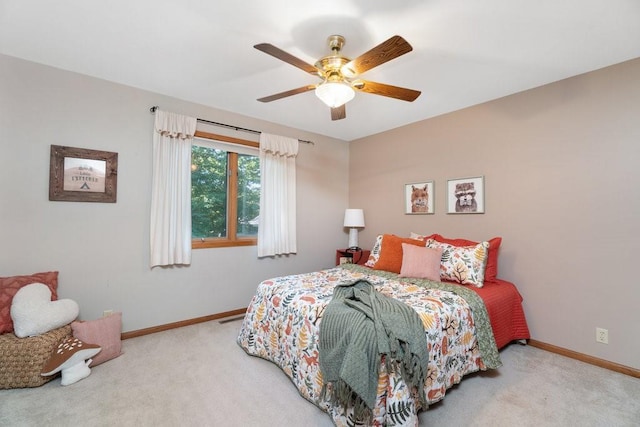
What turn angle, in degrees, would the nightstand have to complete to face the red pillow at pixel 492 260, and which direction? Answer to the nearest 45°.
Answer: approximately 90° to its left

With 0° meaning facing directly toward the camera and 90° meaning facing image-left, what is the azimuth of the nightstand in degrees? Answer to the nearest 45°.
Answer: approximately 45°

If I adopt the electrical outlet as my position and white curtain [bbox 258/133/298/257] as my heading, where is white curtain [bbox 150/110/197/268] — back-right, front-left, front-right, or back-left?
front-left

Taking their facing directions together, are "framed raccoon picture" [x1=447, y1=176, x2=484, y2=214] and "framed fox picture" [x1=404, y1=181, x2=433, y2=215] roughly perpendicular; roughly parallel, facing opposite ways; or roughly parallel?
roughly parallel

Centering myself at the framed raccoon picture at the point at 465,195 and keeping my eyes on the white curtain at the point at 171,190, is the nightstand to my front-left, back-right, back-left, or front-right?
front-right

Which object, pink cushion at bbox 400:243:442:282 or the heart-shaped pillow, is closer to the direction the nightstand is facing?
the heart-shaped pillow

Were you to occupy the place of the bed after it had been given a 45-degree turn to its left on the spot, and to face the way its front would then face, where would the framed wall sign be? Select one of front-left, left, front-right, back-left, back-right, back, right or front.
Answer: right

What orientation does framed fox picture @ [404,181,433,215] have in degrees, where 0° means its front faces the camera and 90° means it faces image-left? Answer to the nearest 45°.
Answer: approximately 45°

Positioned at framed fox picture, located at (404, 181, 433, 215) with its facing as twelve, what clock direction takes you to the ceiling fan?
The ceiling fan is roughly at 11 o'clock from the framed fox picture.

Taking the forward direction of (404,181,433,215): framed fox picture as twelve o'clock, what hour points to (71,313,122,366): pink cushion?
The pink cushion is roughly at 12 o'clock from the framed fox picture.

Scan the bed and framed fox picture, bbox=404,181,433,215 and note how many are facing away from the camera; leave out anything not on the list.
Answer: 0

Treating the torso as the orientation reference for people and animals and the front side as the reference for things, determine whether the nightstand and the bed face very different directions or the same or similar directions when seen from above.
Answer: same or similar directions

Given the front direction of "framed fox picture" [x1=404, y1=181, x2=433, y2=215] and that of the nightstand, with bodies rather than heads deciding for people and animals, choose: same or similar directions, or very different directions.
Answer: same or similar directions

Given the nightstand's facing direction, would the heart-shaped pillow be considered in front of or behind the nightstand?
in front

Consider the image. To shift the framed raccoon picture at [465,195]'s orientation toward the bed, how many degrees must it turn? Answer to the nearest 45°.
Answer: approximately 45° to its left

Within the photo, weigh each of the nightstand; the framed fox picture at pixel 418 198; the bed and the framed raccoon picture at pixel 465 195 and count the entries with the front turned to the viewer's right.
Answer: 0

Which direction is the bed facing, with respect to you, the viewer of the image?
facing the viewer and to the left of the viewer
